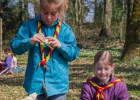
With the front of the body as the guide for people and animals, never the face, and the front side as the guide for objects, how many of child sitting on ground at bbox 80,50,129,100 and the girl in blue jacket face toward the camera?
2

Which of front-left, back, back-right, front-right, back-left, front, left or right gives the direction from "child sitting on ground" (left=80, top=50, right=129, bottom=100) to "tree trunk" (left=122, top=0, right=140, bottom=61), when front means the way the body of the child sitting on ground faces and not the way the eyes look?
back

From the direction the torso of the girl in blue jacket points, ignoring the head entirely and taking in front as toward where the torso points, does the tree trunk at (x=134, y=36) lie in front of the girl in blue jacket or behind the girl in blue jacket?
behind

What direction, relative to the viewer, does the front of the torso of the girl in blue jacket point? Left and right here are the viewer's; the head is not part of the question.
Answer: facing the viewer

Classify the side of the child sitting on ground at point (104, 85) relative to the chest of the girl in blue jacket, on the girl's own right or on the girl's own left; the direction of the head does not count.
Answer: on the girl's own left

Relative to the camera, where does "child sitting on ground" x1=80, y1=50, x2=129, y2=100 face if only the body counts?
toward the camera

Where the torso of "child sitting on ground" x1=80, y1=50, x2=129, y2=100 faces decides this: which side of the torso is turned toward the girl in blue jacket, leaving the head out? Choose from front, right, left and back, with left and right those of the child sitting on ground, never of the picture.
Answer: right
